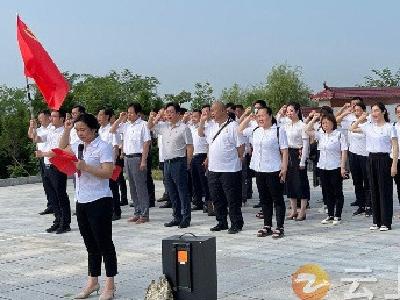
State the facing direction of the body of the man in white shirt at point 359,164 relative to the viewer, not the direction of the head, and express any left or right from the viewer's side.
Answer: facing the viewer and to the left of the viewer

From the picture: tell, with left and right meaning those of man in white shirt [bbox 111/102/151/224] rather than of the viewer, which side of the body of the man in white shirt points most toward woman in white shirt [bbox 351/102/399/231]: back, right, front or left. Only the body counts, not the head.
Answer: left

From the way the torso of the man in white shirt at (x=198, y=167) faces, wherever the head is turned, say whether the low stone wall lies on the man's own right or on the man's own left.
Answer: on the man's own right

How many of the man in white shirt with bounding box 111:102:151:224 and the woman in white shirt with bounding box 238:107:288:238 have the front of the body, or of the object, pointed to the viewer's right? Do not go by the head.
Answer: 0

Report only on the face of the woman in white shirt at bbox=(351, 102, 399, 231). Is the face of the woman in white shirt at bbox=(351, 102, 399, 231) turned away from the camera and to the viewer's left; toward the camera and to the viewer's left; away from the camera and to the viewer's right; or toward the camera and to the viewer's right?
toward the camera and to the viewer's left

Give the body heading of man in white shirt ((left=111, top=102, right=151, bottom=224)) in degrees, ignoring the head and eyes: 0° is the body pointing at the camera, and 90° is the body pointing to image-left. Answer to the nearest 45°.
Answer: approximately 45°

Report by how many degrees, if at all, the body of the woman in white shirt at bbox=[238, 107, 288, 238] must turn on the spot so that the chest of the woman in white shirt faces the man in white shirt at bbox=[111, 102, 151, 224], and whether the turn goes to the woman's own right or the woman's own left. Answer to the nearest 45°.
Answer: approximately 90° to the woman's own right

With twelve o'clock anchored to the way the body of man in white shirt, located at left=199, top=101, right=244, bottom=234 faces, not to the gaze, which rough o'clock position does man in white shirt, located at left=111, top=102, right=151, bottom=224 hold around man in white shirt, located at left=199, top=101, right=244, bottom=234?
man in white shirt, located at left=111, top=102, right=151, bottom=224 is roughly at 3 o'clock from man in white shirt, located at left=199, top=101, right=244, bottom=234.
